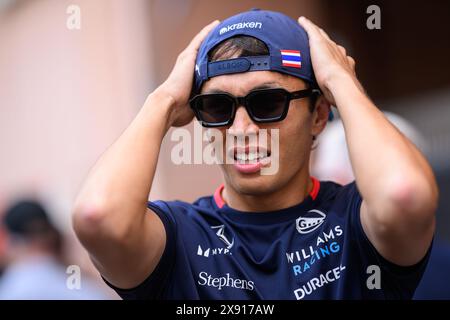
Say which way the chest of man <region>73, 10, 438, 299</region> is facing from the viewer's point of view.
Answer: toward the camera

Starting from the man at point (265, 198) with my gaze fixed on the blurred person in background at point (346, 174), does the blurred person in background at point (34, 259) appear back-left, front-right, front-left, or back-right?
front-left

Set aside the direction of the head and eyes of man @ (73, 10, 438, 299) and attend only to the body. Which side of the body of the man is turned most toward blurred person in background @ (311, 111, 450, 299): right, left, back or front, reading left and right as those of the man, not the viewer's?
back

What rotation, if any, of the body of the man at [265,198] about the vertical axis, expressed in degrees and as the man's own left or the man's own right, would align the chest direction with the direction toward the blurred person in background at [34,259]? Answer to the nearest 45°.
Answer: approximately 135° to the man's own right
